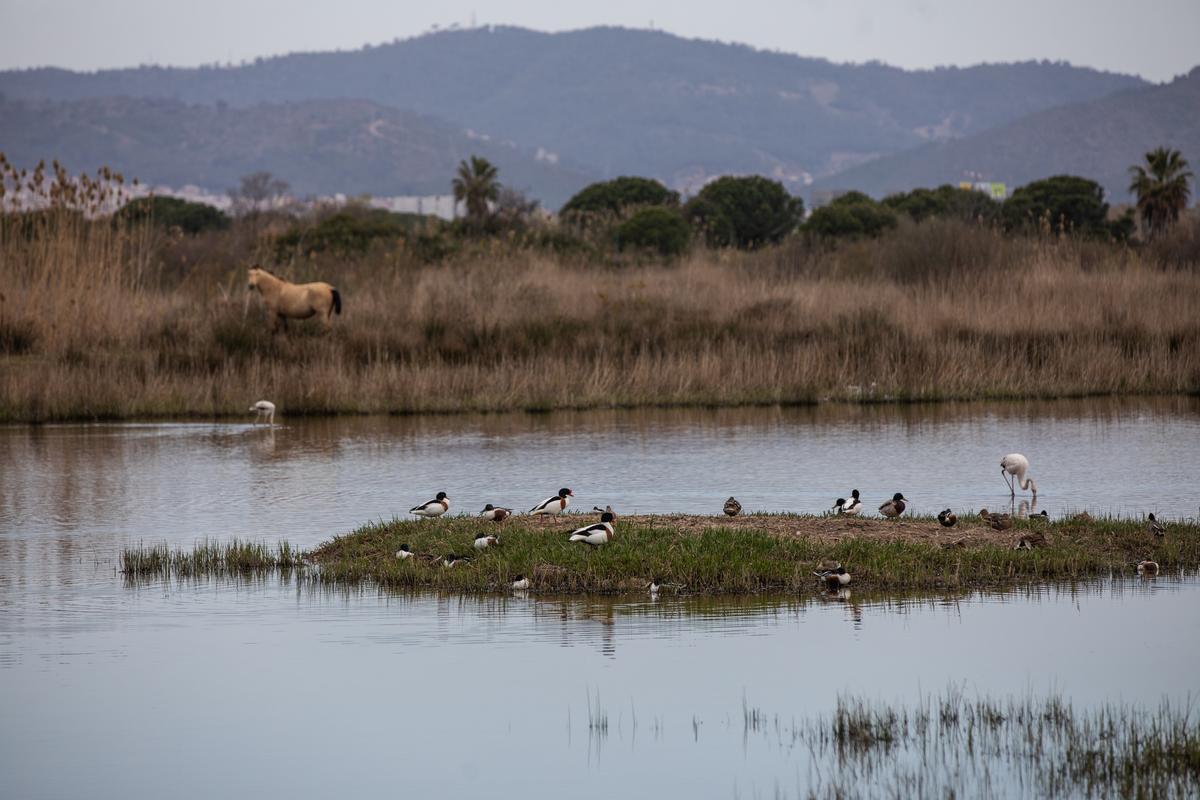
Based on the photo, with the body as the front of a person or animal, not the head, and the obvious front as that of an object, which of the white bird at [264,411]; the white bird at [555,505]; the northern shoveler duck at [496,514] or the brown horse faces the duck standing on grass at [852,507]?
the white bird at [555,505]

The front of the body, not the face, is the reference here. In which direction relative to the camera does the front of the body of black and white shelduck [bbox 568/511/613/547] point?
to the viewer's right

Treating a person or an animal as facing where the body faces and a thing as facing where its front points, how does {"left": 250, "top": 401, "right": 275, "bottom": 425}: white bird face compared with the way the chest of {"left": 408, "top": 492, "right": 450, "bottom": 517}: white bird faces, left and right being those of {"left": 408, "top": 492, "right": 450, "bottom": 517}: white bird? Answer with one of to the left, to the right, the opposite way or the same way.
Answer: the opposite way

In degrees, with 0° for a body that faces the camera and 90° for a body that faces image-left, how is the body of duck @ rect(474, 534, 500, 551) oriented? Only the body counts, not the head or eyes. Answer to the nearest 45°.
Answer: approximately 270°

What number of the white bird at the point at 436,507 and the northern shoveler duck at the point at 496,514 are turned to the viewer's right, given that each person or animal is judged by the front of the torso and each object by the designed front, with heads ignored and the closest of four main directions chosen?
1

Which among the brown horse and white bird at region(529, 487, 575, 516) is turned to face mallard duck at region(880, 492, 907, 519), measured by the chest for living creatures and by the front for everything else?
the white bird

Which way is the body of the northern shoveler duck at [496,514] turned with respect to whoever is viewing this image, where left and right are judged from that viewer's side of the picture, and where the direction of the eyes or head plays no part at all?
facing to the left of the viewer

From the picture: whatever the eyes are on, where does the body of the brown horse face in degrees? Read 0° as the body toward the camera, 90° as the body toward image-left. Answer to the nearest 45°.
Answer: approximately 90°

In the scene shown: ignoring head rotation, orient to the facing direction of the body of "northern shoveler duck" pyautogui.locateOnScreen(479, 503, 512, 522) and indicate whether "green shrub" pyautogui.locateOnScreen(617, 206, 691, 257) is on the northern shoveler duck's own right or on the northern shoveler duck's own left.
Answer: on the northern shoveler duck's own right

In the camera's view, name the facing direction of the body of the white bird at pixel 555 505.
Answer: to the viewer's right

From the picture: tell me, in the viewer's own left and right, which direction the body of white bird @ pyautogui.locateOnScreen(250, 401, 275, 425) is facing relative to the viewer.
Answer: facing to the left of the viewer

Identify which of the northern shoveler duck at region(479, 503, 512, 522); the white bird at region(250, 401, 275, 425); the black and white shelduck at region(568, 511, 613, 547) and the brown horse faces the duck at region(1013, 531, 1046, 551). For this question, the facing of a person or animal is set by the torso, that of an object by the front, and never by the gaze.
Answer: the black and white shelduck at region(568, 511, 613, 547)
